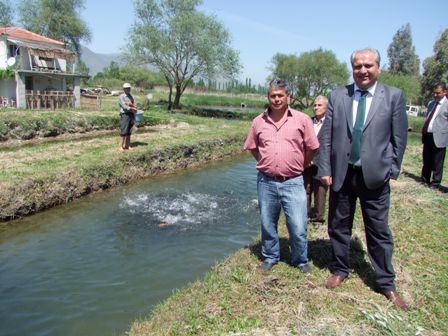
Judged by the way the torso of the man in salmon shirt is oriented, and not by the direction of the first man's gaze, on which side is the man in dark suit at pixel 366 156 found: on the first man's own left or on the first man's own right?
on the first man's own left

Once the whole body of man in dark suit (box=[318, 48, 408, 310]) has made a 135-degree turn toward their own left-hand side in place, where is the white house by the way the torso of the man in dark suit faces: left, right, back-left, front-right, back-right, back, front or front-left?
left

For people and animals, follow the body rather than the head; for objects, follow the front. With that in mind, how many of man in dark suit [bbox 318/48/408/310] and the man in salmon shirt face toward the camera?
2

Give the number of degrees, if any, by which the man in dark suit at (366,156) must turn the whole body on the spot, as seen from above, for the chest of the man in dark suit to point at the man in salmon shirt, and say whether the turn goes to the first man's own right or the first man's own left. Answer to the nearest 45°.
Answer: approximately 90° to the first man's own right

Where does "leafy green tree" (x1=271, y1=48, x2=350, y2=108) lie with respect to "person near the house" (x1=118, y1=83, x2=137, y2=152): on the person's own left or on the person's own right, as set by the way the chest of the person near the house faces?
on the person's own left

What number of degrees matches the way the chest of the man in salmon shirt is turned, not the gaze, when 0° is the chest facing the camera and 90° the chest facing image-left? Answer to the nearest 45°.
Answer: approximately 0°

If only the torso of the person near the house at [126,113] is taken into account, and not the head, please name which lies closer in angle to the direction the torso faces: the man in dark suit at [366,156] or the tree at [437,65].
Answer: the man in dark suit

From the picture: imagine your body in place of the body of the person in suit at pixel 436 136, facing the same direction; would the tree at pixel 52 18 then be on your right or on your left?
on your right

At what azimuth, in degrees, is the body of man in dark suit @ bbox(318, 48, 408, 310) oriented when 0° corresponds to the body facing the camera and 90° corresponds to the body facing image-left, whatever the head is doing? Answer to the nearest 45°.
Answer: approximately 0°

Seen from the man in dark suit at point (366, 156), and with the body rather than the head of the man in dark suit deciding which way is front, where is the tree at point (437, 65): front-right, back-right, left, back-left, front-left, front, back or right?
back
